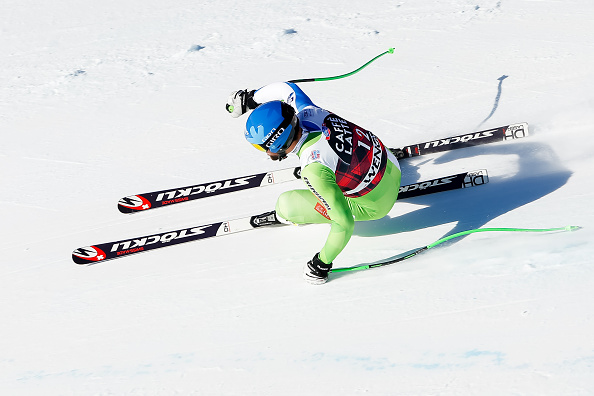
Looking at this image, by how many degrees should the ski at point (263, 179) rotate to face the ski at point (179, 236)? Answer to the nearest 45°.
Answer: approximately 45° to its left

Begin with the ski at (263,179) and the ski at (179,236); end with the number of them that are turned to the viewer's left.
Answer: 2

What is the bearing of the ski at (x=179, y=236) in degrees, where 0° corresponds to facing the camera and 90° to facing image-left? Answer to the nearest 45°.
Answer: approximately 90°

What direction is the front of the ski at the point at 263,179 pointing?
to the viewer's left

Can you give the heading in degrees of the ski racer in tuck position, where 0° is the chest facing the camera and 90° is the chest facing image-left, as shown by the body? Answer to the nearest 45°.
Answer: approximately 90°
